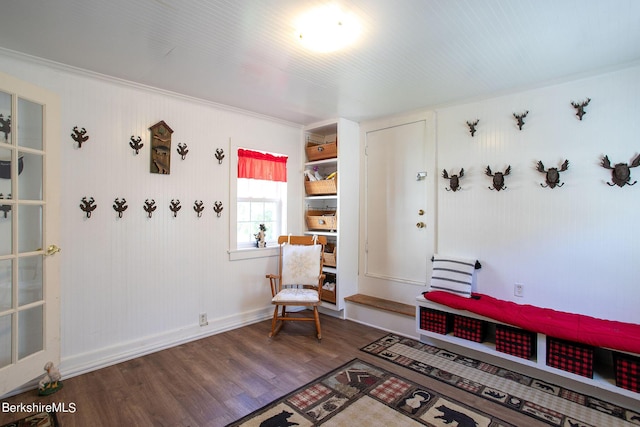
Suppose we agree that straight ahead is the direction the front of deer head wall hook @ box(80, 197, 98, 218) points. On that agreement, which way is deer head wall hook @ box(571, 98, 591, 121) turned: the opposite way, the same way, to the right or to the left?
to the right

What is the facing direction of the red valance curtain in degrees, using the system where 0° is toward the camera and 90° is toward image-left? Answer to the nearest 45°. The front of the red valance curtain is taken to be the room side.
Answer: approximately 315°

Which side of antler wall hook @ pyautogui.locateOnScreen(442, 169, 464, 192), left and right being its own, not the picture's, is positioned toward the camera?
front

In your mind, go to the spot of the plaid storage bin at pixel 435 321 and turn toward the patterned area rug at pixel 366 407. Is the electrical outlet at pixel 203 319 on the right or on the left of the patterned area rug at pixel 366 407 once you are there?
right

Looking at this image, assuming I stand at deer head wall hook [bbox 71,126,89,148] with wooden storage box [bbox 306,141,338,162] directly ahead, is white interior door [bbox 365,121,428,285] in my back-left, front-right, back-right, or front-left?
front-right

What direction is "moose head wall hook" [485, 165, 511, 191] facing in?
toward the camera

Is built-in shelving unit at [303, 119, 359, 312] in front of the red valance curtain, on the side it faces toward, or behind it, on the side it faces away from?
in front

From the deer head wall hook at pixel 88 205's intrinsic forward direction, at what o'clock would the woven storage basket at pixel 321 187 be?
The woven storage basket is roughly at 9 o'clock from the deer head wall hook.

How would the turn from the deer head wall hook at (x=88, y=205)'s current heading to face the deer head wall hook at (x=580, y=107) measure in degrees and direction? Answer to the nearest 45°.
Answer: approximately 45° to its left

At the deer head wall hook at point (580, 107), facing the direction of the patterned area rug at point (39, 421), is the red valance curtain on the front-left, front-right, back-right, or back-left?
front-right

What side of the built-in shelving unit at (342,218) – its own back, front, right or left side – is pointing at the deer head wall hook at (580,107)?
left

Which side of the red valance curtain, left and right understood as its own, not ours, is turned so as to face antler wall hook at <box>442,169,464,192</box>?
front

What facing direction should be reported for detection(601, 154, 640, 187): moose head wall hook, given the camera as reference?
facing the viewer
